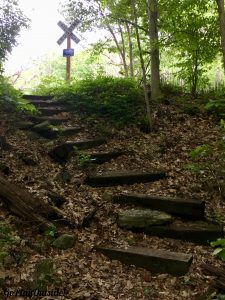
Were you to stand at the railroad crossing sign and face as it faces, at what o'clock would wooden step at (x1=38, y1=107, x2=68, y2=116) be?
The wooden step is roughly at 12 o'clock from the railroad crossing sign.

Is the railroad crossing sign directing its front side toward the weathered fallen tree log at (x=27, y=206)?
yes

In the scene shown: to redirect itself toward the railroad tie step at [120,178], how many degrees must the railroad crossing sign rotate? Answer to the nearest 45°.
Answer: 0° — it already faces it

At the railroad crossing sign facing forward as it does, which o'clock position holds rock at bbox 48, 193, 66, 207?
The rock is roughly at 12 o'clock from the railroad crossing sign.

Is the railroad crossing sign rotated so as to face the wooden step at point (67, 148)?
yes

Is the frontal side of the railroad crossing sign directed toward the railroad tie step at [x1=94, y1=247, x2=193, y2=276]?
yes

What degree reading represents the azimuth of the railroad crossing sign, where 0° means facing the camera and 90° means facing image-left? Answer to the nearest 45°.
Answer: approximately 0°

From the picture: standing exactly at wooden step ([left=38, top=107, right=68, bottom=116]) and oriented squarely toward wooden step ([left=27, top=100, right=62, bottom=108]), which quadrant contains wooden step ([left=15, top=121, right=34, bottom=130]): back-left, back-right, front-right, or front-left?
back-left

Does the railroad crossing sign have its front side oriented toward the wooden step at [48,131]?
yes

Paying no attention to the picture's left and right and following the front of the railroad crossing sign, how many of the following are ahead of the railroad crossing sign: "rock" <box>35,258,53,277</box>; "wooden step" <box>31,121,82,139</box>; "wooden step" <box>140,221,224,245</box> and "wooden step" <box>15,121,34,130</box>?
4

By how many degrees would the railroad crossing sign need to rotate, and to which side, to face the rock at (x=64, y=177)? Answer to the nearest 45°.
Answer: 0° — it already faces it
